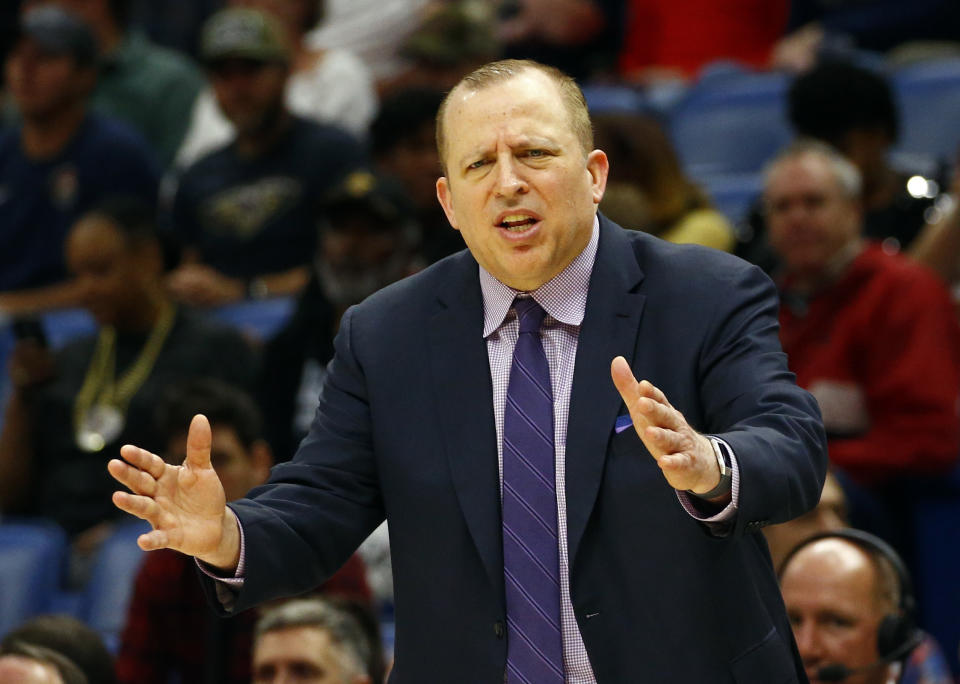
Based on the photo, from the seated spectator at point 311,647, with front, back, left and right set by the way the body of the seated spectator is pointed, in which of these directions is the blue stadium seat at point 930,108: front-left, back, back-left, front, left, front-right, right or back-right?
back

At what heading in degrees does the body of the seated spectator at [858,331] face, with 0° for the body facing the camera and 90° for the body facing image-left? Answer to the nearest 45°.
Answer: approximately 45°

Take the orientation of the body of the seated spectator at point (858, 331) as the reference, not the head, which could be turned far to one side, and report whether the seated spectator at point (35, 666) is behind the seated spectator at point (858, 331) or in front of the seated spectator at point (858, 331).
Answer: in front

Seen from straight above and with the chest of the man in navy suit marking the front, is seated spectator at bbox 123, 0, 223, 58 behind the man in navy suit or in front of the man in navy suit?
behind

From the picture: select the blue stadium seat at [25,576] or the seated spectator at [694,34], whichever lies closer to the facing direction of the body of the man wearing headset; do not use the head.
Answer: the blue stadium seat

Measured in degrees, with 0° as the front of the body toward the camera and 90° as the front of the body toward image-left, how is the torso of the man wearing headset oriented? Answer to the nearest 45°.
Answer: approximately 45°

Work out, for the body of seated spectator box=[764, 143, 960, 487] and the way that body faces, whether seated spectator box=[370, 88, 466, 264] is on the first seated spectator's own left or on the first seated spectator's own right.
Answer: on the first seated spectator's own right

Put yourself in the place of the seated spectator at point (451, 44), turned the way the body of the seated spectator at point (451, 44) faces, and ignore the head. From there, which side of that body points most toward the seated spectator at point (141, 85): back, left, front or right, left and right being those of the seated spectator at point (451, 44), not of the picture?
right

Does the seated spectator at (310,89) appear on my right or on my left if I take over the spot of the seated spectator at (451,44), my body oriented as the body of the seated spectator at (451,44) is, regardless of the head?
on my right
